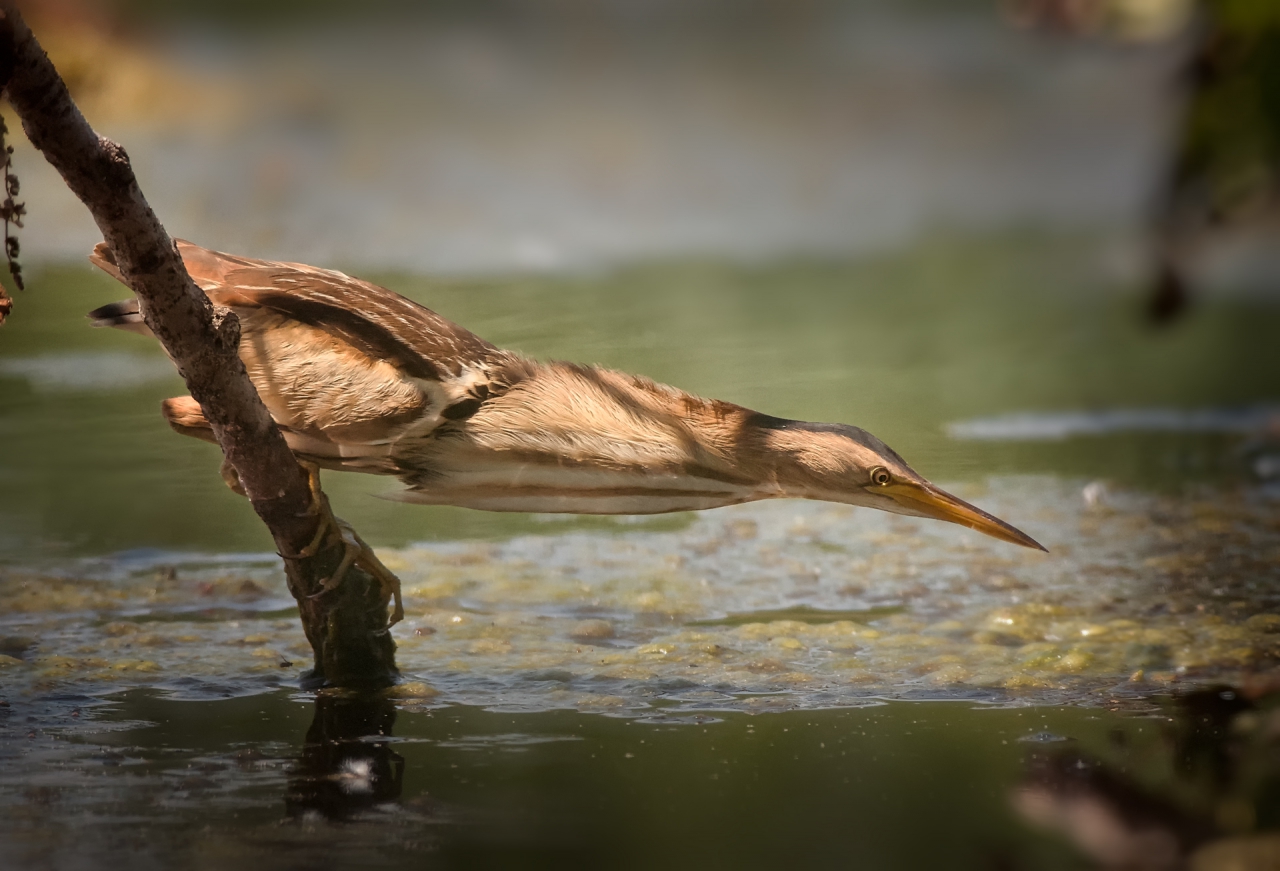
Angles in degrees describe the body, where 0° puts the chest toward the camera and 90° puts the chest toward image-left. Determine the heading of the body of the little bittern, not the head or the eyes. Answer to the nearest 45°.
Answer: approximately 270°
